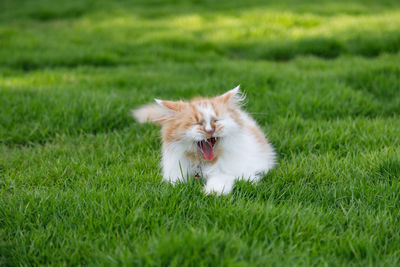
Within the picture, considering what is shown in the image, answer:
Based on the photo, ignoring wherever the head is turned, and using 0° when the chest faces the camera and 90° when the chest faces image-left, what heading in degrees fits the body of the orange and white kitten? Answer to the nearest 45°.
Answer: approximately 0°
